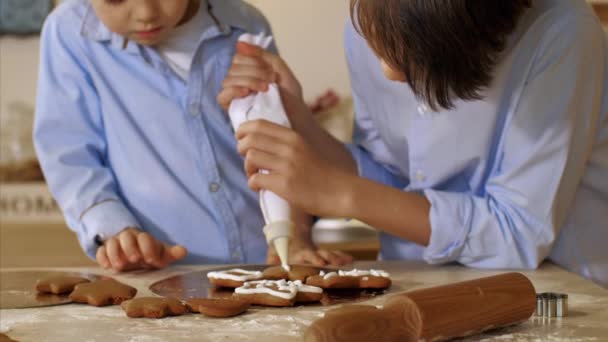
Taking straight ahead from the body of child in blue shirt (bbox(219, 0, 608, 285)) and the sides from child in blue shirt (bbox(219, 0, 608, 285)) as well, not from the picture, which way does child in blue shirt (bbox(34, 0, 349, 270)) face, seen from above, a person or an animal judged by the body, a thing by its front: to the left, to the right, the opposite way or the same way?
to the left

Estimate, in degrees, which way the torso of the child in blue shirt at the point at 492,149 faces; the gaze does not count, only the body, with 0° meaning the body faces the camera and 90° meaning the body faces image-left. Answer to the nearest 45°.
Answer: approximately 45°
